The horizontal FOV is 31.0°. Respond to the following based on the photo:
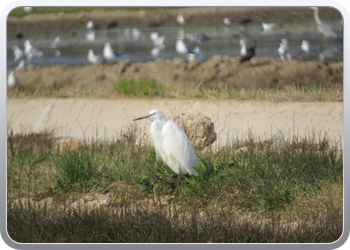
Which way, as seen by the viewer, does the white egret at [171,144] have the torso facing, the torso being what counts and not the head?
to the viewer's left

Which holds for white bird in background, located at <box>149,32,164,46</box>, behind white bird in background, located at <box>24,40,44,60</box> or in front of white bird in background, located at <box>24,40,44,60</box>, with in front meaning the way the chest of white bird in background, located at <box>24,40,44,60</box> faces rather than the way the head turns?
behind

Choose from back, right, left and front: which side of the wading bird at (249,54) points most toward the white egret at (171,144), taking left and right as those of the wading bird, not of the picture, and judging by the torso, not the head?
right

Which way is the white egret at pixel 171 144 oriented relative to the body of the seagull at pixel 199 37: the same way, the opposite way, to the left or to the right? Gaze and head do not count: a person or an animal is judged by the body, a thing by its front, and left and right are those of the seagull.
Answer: the same way

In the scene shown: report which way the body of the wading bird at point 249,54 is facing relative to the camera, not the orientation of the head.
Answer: to the viewer's right

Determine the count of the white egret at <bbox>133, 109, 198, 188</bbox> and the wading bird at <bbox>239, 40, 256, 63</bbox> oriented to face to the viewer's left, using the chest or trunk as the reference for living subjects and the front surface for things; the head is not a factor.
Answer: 1

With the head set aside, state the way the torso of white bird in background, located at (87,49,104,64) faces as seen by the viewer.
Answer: to the viewer's left

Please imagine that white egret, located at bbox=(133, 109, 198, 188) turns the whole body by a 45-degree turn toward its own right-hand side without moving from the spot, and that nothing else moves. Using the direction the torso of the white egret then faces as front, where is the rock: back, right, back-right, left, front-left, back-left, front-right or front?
front-right

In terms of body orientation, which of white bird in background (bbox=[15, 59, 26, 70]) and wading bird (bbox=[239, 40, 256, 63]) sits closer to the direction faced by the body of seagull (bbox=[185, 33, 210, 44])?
the white bird in background

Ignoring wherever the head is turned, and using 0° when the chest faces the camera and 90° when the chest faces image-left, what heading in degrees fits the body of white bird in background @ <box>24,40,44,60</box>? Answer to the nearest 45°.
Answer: approximately 90°

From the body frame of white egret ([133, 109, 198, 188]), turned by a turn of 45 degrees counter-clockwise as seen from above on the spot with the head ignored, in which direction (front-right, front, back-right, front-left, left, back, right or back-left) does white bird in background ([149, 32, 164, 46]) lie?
back-right

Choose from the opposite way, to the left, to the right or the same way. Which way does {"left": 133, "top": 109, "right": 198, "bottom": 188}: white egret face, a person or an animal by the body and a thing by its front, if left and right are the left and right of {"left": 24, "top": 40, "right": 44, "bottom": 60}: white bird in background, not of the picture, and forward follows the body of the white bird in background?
the same way

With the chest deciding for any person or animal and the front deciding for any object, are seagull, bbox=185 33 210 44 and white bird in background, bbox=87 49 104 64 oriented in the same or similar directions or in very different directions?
same or similar directions

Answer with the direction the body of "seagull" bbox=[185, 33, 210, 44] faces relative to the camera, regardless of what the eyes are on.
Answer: to the viewer's left

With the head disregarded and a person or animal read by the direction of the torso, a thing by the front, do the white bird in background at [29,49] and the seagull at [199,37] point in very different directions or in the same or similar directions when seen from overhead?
same or similar directions

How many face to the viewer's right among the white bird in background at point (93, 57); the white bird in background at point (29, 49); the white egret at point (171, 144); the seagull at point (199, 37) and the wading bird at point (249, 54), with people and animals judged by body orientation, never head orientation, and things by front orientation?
1
